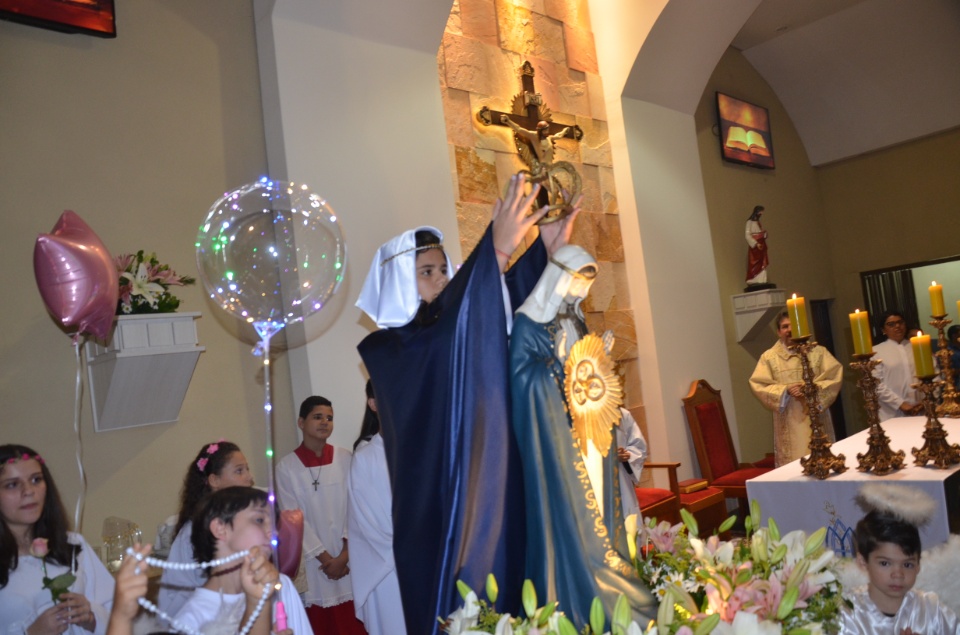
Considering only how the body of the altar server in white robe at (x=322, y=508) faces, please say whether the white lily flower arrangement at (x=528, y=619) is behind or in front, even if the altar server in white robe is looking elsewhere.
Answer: in front

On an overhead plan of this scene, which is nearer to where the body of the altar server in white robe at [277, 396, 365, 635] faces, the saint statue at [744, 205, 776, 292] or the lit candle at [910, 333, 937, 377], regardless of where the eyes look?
the lit candle

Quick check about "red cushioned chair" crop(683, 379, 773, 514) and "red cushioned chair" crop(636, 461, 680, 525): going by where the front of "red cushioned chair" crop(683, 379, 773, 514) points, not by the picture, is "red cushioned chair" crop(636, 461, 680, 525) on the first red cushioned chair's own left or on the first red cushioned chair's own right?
on the first red cushioned chair's own right

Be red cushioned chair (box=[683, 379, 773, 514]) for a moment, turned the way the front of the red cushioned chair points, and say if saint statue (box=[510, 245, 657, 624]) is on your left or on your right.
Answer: on your right

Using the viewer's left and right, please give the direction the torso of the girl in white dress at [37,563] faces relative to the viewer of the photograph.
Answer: facing the viewer and to the right of the viewer

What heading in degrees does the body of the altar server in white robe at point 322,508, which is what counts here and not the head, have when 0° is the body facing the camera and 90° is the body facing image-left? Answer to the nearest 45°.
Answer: approximately 315°

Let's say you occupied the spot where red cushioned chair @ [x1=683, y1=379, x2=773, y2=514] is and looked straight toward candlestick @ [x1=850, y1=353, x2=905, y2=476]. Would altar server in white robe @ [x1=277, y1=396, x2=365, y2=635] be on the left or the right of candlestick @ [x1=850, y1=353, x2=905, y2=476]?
right

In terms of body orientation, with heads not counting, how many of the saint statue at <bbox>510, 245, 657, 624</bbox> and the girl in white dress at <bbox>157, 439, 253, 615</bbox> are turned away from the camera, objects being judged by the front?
0

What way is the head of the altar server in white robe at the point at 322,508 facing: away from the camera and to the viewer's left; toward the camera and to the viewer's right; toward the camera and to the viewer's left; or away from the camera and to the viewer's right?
toward the camera and to the viewer's right
